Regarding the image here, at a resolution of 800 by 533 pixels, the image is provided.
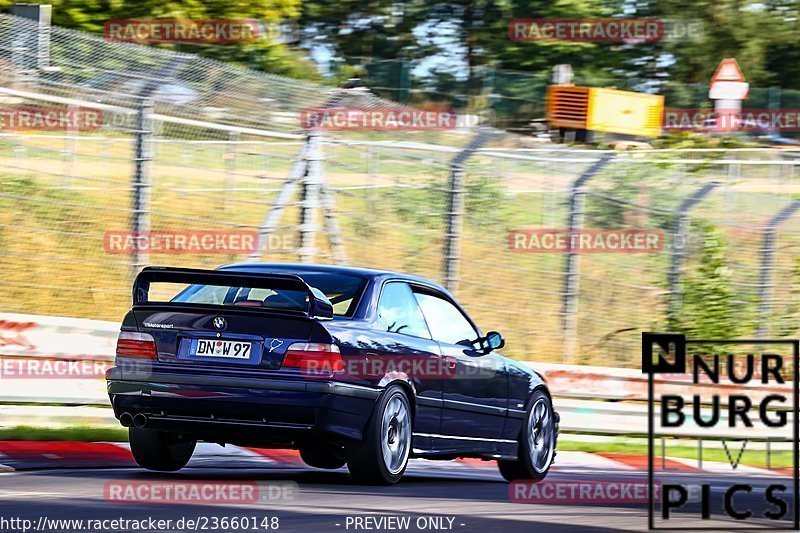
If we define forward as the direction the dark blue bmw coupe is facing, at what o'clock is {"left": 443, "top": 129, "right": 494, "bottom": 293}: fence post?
The fence post is roughly at 11 o'clock from the dark blue bmw coupe.

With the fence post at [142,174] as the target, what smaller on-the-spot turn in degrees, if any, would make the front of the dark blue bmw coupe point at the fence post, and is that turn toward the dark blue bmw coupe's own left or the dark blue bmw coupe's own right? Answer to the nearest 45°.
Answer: approximately 45° to the dark blue bmw coupe's own left

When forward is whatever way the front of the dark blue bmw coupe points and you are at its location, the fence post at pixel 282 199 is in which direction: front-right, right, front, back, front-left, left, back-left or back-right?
front-left

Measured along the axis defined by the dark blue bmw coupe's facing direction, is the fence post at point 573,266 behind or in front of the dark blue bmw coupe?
in front

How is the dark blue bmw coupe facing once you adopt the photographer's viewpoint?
facing away from the viewer and to the right of the viewer
